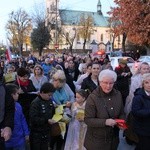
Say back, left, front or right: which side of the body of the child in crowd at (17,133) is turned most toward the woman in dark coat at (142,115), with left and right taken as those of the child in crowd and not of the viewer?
front

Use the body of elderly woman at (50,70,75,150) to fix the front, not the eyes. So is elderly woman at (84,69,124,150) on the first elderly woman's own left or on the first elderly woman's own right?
on the first elderly woman's own left

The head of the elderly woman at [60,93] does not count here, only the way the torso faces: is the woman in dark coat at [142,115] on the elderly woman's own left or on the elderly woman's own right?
on the elderly woman's own left

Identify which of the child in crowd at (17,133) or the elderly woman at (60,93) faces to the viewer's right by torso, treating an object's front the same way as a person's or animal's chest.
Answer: the child in crowd

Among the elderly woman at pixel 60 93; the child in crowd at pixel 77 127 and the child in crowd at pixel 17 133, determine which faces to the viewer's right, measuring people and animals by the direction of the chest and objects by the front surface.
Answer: the child in crowd at pixel 17 133

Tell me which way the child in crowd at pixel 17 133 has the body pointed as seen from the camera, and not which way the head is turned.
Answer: to the viewer's right
